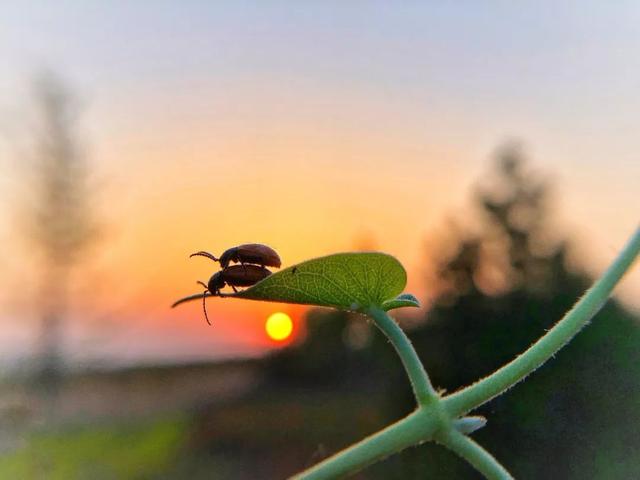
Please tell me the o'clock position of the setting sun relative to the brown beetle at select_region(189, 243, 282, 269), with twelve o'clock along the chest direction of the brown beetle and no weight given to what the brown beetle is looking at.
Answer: The setting sun is roughly at 3 o'clock from the brown beetle.

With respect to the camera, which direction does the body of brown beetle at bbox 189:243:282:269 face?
to the viewer's left

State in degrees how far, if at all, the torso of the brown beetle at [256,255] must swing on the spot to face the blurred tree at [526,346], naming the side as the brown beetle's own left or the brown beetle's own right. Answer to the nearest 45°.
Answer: approximately 135° to the brown beetle's own right

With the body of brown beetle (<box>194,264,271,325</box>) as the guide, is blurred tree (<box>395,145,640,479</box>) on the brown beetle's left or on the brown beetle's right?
on the brown beetle's right

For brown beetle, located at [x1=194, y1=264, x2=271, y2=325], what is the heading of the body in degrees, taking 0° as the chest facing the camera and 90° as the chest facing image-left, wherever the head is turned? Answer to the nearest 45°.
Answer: approximately 90°

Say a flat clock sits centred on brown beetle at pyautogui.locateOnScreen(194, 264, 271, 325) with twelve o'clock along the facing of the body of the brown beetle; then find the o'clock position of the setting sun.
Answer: The setting sun is roughly at 3 o'clock from the brown beetle.
